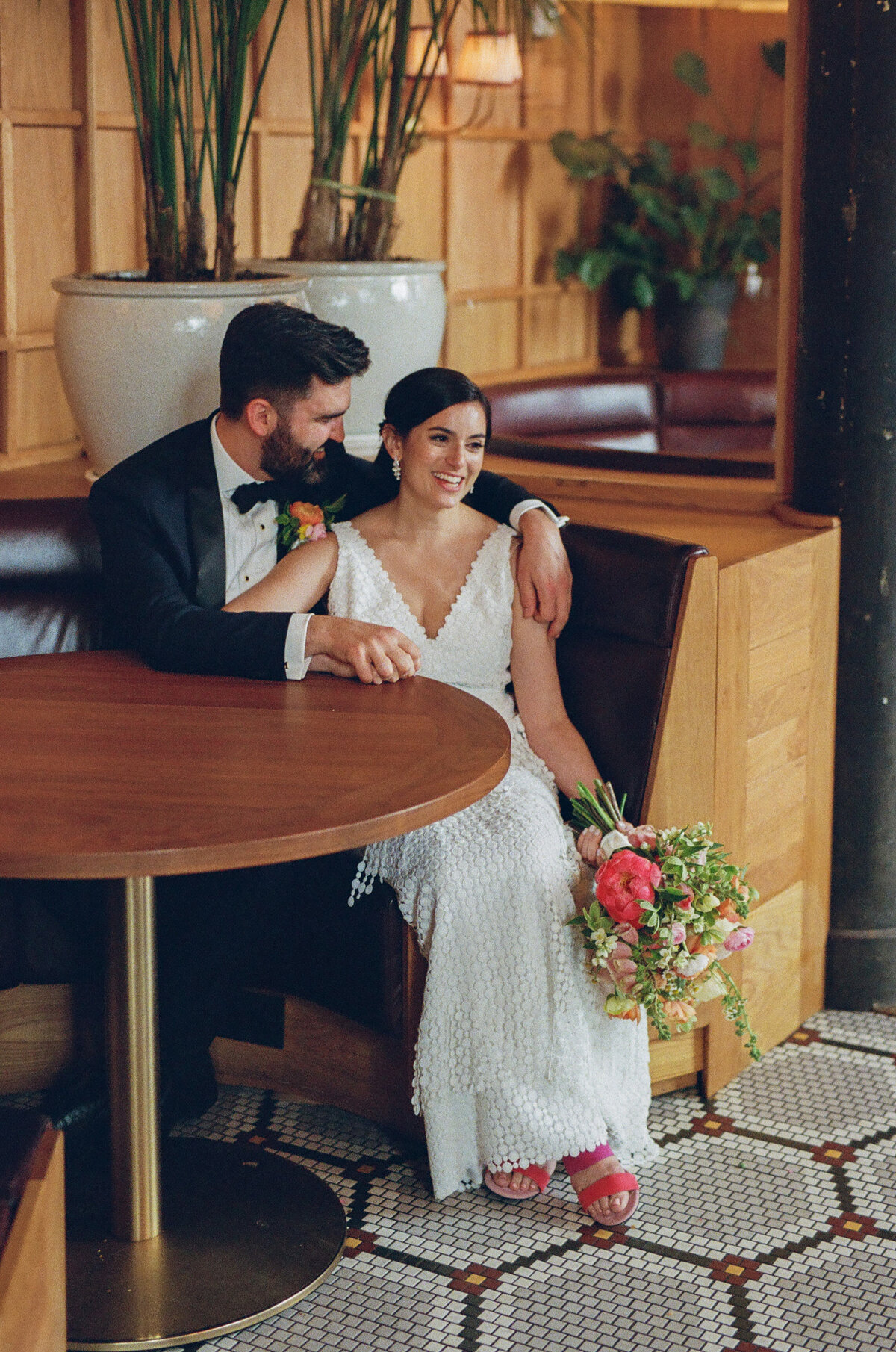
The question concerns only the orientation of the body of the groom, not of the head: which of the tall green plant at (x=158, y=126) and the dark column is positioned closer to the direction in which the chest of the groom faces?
the dark column

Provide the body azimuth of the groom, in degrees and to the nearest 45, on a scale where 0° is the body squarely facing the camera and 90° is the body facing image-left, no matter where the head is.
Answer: approximately 315°

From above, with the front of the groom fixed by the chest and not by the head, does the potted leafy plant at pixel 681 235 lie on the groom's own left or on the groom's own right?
on the groom's own left

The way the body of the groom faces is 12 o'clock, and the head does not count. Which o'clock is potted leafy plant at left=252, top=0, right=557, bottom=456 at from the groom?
The potted leafy plant is roughly at 8 o'clock from the groom.

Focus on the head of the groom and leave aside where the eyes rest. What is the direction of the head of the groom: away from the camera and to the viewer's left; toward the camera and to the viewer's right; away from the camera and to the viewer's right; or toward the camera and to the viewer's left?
toward the camera and to the viewer's right

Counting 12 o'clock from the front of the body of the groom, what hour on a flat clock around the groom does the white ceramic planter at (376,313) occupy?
The white ceramic planter is roughly at 8 o'clock from the groom.
